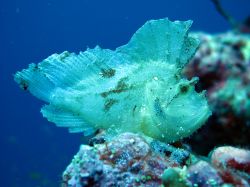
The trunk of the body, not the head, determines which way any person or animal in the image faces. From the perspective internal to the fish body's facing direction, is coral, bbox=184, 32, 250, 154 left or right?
on its left

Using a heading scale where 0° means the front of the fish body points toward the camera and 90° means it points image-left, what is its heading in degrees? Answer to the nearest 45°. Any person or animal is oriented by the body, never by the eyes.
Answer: approximately 270°
